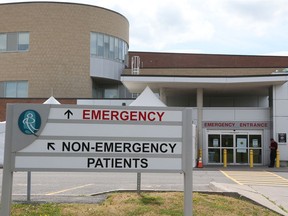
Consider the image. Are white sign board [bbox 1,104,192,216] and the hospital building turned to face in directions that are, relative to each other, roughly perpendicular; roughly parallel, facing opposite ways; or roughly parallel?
roughly parallel

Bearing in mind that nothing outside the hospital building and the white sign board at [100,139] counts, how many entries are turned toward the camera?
2

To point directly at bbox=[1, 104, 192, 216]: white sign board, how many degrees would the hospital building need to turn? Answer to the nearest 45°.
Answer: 0° — it already faces it

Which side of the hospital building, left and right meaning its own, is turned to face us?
front

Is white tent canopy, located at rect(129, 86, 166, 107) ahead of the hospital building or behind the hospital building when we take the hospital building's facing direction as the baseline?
ahead

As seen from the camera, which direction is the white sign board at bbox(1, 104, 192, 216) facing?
toward the camera

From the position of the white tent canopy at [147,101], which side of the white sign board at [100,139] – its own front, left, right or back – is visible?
back

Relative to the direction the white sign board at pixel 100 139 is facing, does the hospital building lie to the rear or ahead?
to the rear
